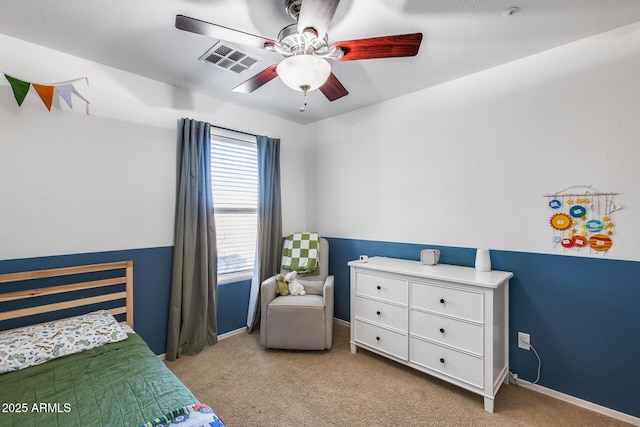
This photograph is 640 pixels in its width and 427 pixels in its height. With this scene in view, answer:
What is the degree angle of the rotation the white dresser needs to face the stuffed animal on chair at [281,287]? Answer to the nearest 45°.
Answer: approximately 45° to its right

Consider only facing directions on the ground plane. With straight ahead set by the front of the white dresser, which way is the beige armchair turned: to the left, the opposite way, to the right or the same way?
to the left

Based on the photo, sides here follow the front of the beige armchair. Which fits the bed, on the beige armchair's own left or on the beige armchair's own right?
on the beige armchair's own right

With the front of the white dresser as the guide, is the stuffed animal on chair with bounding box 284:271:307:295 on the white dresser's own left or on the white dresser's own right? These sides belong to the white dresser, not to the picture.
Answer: on the white dresser's own right

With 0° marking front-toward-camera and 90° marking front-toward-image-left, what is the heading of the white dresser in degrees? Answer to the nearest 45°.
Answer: approximately 45°
